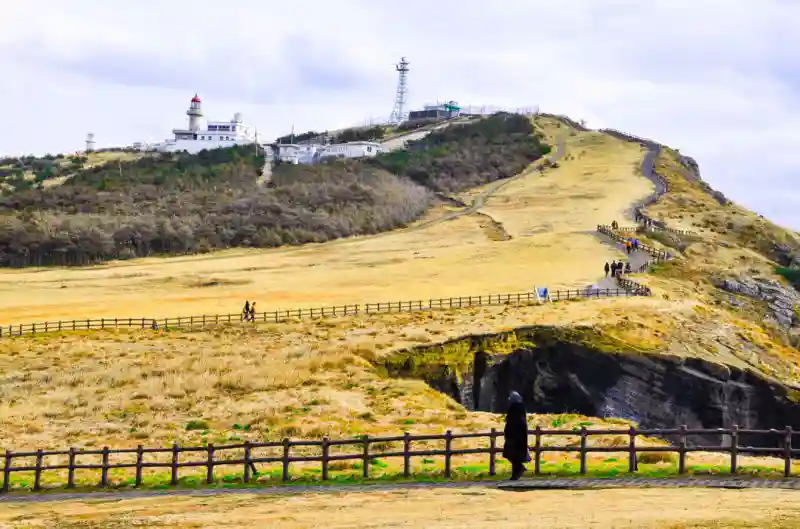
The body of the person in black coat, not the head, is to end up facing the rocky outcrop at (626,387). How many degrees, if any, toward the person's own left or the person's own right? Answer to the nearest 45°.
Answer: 0° — they already face it
